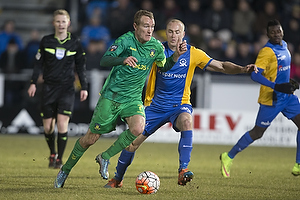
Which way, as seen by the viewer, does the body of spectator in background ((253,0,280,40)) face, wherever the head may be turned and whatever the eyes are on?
toward the camera

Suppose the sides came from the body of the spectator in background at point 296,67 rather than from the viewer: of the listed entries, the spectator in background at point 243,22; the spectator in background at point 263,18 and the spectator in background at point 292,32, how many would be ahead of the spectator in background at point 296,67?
0

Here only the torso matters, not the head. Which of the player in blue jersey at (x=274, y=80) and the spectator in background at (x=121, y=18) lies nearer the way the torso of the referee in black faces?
the player in blue jersey

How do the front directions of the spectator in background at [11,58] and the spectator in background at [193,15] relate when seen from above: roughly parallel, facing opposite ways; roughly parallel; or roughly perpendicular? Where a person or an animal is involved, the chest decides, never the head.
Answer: roughly parallel

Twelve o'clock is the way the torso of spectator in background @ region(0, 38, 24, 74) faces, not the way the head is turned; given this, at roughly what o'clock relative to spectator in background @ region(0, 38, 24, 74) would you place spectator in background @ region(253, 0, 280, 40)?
spectator in background @ region(253, 0, 280, 40) is roughly at 9 o'clock from spectator in background @ region(0, 38, 24, 74).

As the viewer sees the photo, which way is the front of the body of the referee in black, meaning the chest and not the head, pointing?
toward the camera

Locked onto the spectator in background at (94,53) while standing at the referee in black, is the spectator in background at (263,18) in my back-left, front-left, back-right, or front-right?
front-right

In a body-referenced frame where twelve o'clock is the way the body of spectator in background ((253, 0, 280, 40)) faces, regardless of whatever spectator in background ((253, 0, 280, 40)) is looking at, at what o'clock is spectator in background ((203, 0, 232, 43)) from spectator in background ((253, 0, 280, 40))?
spectator in background ((203, 0, 232, 43)) is roughly at 2 o'clock from spectator in background ((253, 0, 280, 40)).

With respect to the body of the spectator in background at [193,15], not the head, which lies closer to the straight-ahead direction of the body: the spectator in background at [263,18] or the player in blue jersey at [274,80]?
the player in blue jersey

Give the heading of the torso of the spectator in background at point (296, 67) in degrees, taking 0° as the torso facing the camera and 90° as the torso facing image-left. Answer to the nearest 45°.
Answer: approximately 0°

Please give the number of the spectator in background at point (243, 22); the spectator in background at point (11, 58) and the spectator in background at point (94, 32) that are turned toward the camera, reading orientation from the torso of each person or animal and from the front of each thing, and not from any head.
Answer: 3

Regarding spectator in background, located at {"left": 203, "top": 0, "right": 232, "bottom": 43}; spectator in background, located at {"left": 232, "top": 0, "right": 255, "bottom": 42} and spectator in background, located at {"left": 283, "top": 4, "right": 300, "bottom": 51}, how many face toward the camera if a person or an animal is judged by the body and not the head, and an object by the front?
3

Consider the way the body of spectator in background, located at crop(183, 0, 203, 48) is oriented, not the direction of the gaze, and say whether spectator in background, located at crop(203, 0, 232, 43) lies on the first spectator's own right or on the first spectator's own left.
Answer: on the first spectator's own left

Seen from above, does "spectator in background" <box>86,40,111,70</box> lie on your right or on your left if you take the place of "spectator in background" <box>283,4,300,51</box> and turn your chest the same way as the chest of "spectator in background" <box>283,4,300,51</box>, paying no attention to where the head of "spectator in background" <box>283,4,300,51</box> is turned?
on your right

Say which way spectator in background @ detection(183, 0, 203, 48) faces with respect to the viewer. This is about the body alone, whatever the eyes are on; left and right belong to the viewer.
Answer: facing the viewer

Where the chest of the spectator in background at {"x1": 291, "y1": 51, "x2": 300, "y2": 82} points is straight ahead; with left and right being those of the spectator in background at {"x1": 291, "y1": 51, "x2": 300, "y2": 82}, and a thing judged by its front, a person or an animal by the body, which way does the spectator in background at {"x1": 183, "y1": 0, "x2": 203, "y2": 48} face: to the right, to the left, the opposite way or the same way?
the same way
